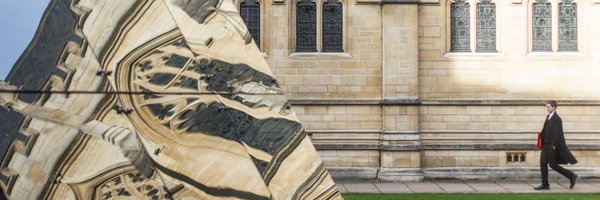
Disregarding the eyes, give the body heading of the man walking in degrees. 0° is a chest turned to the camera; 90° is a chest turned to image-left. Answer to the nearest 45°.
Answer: approximately 90°
